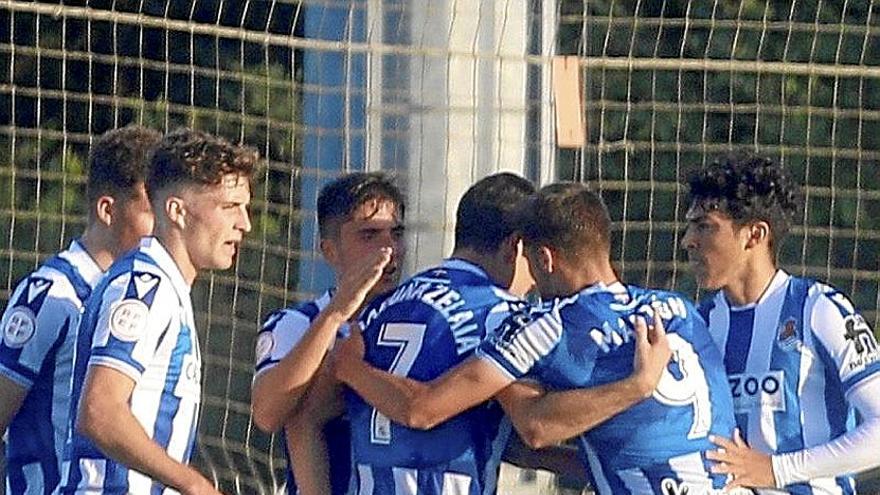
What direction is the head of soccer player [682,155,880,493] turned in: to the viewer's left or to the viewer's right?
to the viewer's left

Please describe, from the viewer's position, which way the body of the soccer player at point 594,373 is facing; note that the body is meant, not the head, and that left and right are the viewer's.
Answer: facing away from the viewer and to the left of the viewer

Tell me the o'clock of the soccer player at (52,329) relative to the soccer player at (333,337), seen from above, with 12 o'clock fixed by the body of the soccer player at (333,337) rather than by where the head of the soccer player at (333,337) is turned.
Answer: the soccer player at (52,329) is roughly at 5 o'clock from the soccer player at (333,337).

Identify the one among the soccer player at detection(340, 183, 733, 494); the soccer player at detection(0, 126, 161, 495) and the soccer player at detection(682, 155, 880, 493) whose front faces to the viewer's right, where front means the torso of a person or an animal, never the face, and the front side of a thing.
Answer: the soccer player at detection(0, 126, 161, 495)

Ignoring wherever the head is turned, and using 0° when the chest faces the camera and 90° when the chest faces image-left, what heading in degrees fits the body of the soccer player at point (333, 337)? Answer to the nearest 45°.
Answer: approximately 315°

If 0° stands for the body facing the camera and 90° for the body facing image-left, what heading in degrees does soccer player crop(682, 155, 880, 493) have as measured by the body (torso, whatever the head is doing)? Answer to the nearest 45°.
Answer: approximately 45°

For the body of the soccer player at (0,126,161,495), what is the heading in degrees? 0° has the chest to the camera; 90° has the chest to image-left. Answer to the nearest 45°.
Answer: approximately 270°

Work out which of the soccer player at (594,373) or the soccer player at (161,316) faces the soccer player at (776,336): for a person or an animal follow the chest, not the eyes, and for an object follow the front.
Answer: the soccer player at (161,316)

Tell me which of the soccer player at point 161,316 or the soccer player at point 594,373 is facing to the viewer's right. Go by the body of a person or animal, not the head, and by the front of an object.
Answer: the soccer player at point 161,316

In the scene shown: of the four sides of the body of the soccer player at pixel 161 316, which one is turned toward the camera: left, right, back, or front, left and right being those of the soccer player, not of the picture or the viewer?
right

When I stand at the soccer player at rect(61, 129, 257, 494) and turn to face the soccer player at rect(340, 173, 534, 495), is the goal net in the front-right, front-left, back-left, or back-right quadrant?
front-left

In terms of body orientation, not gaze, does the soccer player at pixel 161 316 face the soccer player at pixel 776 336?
yes

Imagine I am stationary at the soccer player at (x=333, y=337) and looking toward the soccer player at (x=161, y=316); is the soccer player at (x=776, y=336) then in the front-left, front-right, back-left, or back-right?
back-left

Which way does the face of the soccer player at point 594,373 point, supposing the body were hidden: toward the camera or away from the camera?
away from the camera

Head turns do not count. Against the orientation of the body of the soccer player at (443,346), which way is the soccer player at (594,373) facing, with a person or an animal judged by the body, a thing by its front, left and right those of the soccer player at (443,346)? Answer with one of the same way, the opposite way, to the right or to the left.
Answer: to the left

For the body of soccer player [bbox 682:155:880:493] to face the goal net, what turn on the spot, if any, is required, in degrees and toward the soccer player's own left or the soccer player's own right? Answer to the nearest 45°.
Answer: approximately 90° to the soccer player's own right
